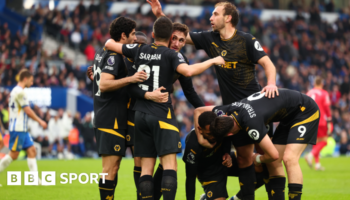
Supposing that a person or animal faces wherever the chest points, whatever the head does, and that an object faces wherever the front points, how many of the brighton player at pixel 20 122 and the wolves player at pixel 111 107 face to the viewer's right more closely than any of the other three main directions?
2

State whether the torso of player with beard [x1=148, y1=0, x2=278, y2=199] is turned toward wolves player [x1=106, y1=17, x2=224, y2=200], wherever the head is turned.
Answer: yes

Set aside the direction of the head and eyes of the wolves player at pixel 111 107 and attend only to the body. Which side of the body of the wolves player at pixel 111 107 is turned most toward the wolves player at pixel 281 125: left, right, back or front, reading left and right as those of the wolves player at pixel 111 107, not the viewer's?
front

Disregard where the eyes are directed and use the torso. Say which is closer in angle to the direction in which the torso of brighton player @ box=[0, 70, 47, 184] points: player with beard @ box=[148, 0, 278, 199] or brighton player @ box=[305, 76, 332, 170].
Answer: the brighton player

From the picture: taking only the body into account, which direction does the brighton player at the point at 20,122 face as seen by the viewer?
to the viewer's right

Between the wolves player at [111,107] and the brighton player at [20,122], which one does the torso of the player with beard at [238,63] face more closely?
the wolves player

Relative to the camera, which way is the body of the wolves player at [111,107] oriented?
to the viewer's right

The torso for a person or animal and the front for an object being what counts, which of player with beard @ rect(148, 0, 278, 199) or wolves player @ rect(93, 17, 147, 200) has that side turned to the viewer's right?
the wolves player

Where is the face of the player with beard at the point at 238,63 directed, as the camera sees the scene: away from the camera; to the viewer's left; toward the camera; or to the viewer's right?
to the viewer's left
